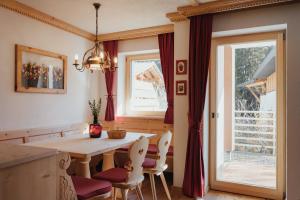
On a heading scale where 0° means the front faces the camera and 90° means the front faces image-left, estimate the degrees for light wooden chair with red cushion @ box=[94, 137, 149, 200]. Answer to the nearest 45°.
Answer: approximately 135°

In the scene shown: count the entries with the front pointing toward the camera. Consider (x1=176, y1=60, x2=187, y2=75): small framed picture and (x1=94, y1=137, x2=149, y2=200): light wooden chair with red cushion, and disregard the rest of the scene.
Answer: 1

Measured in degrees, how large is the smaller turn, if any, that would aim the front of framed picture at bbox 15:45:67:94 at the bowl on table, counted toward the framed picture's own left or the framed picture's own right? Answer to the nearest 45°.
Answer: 0° — it already faces it

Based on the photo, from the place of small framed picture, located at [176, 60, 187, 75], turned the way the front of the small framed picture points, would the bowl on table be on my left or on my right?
on my right

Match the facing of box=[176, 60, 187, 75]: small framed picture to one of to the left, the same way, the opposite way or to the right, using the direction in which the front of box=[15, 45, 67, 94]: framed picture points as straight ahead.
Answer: to the right

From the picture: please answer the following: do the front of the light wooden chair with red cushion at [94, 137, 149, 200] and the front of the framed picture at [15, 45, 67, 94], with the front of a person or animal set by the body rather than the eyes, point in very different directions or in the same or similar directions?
very different directions

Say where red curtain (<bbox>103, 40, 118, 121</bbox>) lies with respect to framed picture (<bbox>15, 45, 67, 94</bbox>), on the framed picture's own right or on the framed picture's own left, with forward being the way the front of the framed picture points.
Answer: on the framed picture's own left
